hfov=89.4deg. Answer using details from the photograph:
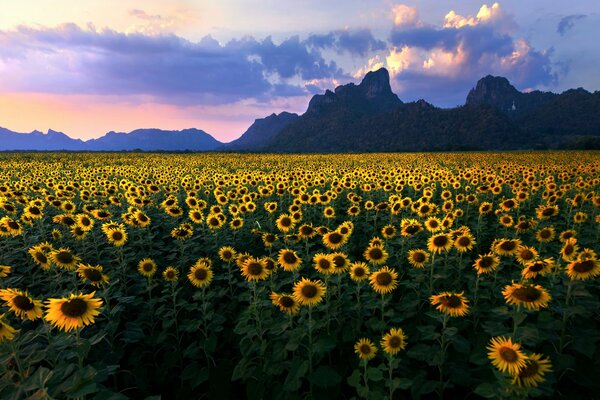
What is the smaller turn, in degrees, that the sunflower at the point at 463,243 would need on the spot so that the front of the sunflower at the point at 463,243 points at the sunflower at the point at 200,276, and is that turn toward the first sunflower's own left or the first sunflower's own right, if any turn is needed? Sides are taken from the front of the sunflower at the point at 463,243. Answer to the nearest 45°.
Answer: approximately 45° to the first sunflower's own right

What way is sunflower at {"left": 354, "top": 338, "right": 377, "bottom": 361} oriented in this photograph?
toward the camera

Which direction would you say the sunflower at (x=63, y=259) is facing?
toward the camera

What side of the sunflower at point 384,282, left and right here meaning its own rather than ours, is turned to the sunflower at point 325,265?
right

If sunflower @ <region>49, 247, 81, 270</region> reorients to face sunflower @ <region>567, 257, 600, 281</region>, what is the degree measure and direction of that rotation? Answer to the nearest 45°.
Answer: approximately 45° to its left

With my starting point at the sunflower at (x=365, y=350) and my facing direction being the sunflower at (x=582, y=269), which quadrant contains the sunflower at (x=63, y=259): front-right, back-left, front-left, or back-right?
back-left

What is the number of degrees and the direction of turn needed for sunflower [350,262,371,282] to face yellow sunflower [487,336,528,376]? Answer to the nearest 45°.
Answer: approximately 45° to its left

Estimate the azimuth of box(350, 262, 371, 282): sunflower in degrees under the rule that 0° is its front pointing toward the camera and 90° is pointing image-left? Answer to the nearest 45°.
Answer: approximately 0°

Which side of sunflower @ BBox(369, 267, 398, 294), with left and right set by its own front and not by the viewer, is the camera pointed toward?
front
